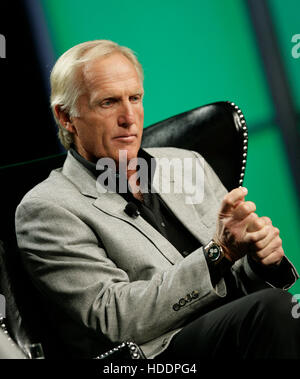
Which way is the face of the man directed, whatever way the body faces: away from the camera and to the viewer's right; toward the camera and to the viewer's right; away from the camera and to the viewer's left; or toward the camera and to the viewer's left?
toward the camera and to the viewer's right

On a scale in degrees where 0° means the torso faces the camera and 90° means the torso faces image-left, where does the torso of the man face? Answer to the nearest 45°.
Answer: approximately 315°
